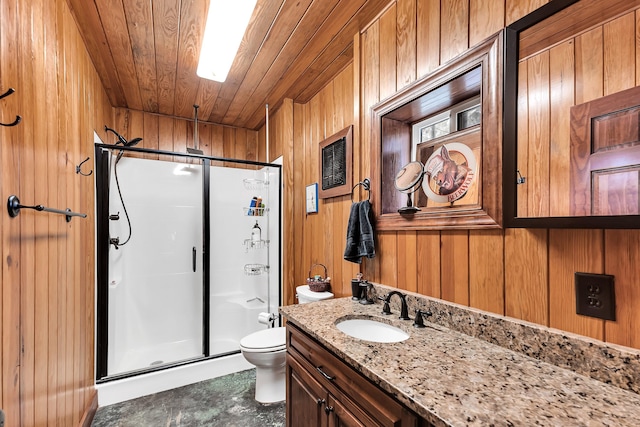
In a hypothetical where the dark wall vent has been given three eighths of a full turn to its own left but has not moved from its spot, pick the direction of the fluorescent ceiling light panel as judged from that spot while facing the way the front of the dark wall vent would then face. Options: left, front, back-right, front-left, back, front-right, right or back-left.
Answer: back-right

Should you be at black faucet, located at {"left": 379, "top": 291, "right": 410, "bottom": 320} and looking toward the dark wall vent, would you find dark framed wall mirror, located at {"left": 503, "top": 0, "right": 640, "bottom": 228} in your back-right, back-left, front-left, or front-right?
back-right

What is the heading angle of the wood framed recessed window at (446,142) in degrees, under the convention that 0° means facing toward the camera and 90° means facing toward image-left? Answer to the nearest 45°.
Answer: approximately 45°
